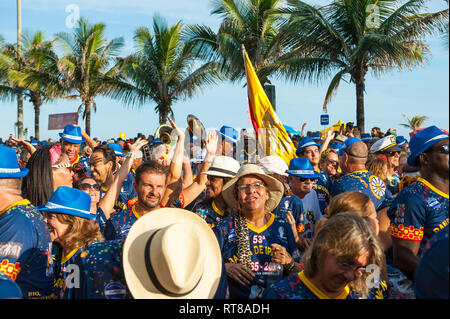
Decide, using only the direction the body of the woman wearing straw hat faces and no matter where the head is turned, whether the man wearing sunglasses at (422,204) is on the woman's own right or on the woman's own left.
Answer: on the woman's own left

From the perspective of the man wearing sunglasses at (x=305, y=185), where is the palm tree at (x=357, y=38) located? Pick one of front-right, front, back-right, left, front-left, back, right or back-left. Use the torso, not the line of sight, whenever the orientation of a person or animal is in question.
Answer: back-left

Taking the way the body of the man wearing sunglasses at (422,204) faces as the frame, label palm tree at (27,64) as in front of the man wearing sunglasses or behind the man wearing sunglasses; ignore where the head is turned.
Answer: behind

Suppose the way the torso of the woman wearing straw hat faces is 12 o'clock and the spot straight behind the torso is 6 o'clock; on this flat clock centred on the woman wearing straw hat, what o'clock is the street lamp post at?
The street lamp post is roughly at 5 o'clock from the woman wearing straw hat.

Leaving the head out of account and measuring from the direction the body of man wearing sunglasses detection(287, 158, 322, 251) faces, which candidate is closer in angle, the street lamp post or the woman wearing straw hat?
the woman wearing straw hat

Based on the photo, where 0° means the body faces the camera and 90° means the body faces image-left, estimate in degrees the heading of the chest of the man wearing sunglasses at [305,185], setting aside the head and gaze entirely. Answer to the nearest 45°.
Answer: approximately 315°
